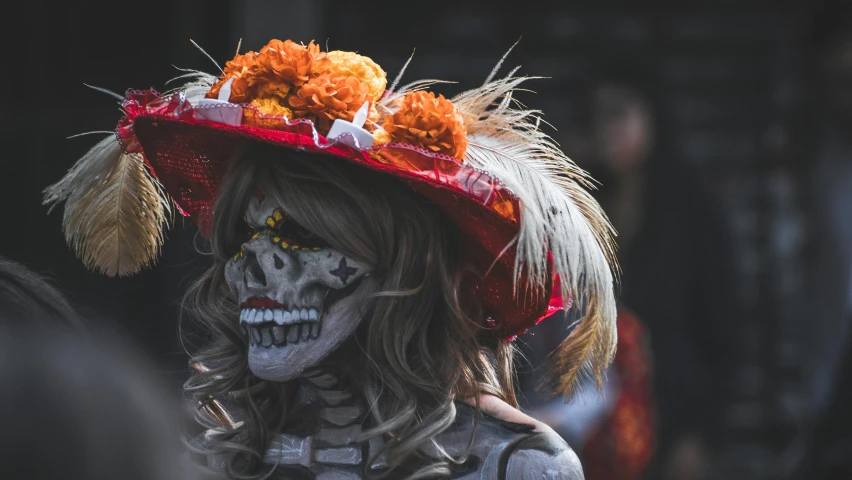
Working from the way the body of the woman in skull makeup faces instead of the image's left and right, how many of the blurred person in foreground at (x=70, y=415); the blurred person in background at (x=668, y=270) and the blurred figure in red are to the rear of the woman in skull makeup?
2

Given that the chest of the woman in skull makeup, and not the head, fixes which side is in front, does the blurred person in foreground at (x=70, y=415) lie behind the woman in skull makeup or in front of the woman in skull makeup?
in front

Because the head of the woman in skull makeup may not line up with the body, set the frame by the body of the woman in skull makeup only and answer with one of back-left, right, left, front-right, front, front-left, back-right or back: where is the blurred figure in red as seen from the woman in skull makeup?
back
